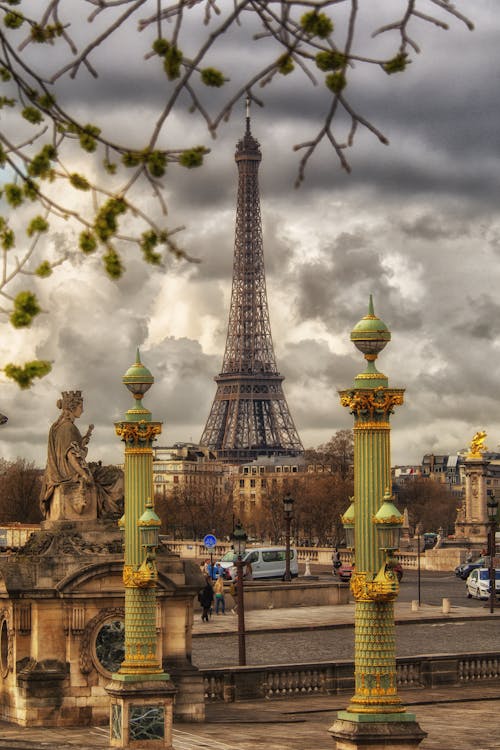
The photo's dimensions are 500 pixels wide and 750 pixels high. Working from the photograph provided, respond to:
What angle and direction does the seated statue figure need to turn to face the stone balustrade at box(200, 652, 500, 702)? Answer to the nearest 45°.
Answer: approximately 45° to its left

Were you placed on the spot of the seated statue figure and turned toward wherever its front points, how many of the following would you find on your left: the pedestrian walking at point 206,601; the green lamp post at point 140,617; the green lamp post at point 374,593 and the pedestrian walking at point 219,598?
2

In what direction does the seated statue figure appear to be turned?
to the viewer's right

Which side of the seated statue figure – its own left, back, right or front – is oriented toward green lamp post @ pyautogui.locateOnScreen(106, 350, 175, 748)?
right

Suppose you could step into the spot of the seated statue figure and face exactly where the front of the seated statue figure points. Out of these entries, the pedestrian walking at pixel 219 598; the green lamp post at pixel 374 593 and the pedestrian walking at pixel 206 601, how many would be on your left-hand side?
2

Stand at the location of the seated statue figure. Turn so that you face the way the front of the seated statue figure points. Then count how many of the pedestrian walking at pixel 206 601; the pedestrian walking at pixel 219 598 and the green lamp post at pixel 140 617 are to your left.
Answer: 2

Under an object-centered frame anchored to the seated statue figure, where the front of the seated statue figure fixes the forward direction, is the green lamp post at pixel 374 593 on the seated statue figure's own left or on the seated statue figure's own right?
on the seated statue figure's own right

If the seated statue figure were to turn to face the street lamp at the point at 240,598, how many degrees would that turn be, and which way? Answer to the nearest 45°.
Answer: approximately 45° to its left
